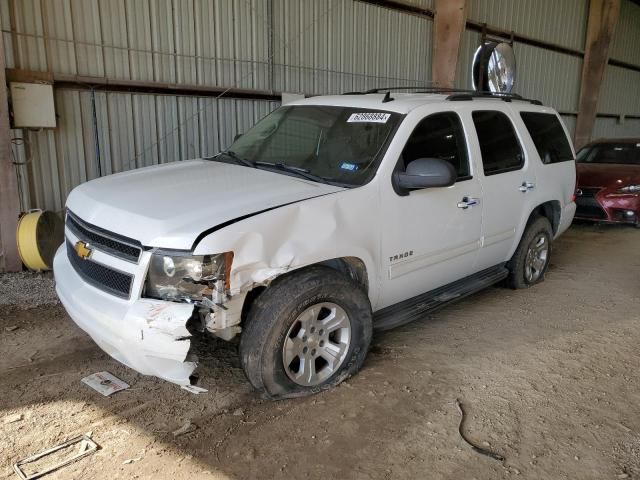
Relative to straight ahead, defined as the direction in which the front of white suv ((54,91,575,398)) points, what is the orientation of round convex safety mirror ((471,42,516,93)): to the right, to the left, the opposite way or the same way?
to the left

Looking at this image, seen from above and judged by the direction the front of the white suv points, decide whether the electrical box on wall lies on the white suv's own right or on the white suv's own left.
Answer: on the white suv's own right

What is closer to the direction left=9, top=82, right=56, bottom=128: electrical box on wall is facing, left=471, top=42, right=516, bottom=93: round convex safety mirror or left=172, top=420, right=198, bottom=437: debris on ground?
the debris on ground

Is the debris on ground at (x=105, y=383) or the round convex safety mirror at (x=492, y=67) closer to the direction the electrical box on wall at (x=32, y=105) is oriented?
the debris on ground

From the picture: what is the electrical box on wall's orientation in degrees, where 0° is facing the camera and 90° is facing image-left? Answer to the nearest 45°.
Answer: approximately 0°

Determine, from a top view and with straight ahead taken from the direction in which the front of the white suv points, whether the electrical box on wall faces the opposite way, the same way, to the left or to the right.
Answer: to the left

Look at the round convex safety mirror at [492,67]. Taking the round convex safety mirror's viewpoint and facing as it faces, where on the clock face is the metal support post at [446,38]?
The metal support post is roughly at 6 o'clock from the round convex safety mirror.

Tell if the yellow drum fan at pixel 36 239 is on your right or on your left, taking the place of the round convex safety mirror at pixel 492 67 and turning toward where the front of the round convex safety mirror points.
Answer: on your right
